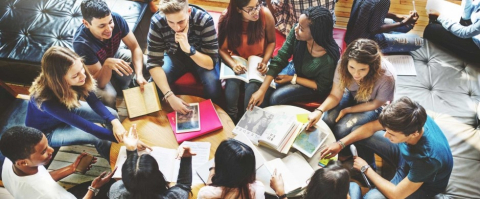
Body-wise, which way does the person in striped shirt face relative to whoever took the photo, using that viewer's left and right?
facing the viewer

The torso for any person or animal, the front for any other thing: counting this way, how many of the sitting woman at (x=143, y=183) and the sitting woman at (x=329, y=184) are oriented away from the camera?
2

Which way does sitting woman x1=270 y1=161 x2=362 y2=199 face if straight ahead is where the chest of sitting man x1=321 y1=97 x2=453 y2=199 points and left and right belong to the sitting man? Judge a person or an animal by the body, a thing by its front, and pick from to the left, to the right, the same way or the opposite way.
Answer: to the right

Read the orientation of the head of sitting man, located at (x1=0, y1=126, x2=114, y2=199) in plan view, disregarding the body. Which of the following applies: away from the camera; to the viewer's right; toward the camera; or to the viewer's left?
to the viewer's right

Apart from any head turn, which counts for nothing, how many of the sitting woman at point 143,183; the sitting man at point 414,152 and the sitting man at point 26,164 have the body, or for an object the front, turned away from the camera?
1

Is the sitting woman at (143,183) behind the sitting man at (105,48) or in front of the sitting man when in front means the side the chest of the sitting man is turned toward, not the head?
in front

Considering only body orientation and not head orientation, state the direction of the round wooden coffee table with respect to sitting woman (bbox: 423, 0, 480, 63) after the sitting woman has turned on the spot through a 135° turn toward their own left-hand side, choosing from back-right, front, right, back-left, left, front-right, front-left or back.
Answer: right

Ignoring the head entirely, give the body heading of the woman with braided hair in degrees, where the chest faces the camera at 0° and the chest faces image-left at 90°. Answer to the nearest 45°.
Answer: approximately 45°

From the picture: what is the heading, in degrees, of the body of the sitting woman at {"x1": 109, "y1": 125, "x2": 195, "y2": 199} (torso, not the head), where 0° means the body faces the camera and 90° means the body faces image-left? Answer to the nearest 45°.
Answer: approximately 180°

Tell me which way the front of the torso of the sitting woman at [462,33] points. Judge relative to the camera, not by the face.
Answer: to the viewer's left

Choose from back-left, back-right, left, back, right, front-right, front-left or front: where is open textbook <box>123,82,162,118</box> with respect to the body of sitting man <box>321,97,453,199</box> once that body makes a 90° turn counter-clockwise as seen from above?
right

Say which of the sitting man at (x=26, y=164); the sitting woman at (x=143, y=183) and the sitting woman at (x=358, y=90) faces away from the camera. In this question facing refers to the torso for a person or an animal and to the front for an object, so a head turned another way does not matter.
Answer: the sitting woman at (x=143, y=183)

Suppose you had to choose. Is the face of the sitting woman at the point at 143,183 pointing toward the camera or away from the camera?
away from the camera

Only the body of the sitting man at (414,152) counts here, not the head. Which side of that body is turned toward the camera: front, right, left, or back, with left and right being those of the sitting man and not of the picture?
left

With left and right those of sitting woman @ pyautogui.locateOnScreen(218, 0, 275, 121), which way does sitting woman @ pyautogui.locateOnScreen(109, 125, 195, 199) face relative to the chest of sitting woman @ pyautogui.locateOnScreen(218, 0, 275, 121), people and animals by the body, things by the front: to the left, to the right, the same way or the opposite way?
the opposite way

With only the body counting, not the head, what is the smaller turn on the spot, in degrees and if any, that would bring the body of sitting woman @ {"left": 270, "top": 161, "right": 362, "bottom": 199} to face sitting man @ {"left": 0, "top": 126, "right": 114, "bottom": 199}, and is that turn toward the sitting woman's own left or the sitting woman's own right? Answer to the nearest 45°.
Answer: approximately 90° to the sitting woman's own left

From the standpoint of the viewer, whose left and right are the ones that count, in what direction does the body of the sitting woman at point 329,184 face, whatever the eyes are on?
facing away from the viewer

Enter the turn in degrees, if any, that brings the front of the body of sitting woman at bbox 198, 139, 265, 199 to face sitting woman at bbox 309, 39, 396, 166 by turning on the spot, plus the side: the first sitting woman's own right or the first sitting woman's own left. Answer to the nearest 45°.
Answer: approximately 45° to the first sitting woman's own right

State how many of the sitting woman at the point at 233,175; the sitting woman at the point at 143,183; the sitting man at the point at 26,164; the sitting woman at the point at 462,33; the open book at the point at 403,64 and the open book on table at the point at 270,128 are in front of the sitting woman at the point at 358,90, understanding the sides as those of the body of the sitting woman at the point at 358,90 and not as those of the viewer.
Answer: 4

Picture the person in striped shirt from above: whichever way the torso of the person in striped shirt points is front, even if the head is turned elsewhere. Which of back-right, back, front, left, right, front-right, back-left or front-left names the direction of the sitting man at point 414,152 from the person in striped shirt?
front-left

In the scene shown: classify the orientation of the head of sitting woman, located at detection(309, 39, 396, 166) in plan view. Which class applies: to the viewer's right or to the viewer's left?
to the viewer's left

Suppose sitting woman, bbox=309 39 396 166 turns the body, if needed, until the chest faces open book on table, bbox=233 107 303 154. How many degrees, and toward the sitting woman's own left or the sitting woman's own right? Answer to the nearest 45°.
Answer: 0° — they already face it
